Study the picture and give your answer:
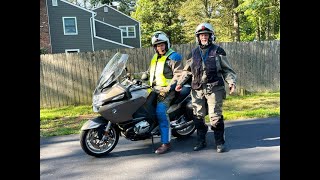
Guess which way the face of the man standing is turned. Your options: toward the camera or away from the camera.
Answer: toward the camera

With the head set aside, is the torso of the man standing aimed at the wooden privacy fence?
no

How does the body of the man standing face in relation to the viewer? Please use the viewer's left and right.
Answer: facing the viewer

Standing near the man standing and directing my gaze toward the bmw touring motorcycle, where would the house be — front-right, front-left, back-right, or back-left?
front-right

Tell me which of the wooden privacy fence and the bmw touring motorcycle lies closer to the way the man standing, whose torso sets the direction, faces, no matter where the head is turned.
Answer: the bmw touring motorcycle

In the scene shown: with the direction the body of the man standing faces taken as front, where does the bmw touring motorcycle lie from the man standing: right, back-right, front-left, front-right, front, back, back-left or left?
right

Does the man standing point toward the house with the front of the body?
no

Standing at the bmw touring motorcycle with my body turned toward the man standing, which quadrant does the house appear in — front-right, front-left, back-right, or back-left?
back-left
